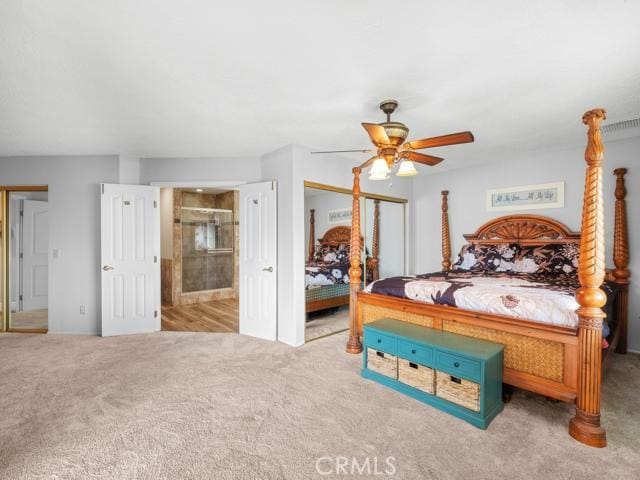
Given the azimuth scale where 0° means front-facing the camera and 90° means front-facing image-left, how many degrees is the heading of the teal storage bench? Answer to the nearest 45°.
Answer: approximately 45°

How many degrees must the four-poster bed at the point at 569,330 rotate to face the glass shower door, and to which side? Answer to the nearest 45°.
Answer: approximately 45° to its right

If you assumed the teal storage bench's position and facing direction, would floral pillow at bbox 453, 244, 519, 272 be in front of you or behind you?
behind

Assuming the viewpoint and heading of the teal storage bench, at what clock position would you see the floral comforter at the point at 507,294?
The floral comforter is roughly at 6 o'clock from the teal storage bench.

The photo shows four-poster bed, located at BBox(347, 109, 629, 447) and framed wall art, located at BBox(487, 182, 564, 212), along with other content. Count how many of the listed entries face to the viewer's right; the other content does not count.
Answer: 0

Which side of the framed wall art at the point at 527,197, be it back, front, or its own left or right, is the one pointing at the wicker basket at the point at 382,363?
front

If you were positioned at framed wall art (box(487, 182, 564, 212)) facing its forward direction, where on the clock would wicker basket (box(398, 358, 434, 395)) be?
The wicker basket is roughly at 11 o'clock from the framed wall art.

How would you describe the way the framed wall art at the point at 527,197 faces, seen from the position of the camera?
facing the viewer and to the left of the viewer

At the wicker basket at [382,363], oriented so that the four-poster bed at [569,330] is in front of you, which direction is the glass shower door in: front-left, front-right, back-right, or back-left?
back-left

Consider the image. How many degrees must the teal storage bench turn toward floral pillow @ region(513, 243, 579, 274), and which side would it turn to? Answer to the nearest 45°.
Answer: approximately 180°

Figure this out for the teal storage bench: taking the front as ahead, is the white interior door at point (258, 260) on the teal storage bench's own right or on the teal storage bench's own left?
on the teal storage bench's own right

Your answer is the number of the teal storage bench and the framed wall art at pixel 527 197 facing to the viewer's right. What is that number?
0

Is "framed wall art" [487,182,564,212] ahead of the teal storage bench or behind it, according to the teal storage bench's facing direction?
behind
